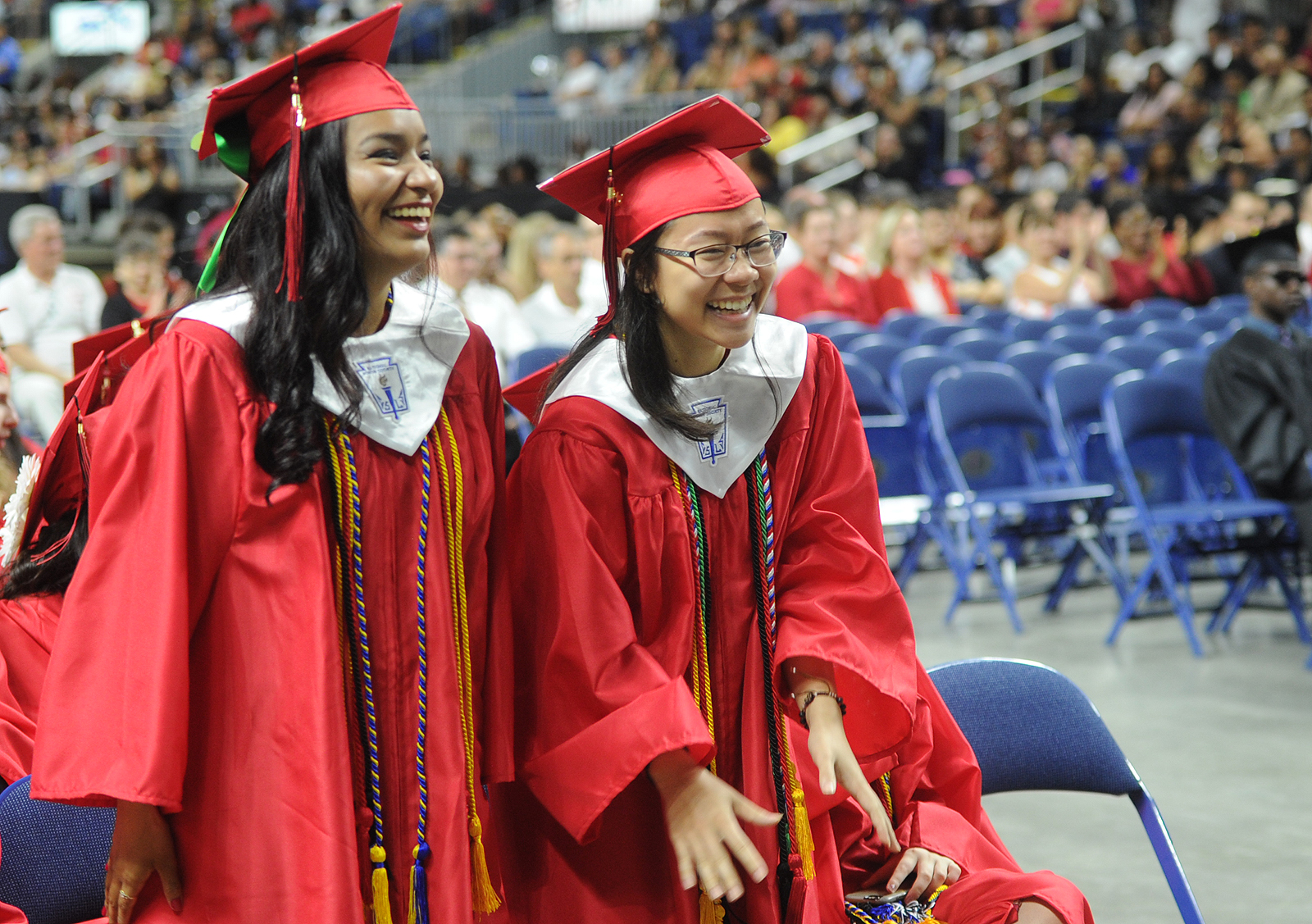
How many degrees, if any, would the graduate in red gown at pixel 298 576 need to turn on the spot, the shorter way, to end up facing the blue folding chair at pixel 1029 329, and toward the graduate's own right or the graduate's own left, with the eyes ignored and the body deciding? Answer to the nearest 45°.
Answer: approximately 90° to the graduate's own left

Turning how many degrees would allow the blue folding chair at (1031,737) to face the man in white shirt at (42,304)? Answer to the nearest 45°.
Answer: approximately 180°

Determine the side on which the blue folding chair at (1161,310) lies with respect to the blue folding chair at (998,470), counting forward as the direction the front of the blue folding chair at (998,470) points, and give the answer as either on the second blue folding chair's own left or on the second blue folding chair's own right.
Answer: on the second blue folding chair's own left
